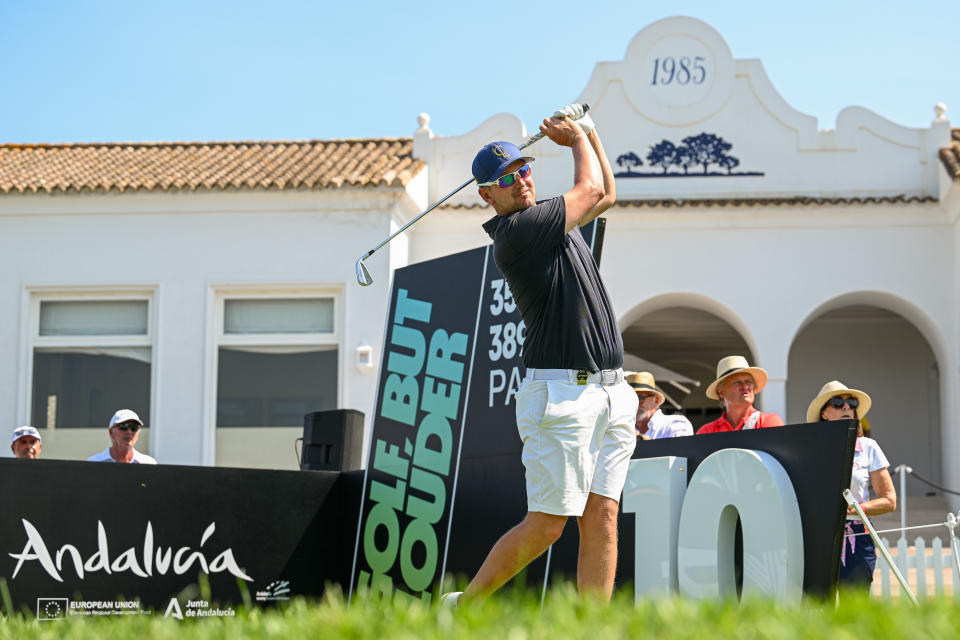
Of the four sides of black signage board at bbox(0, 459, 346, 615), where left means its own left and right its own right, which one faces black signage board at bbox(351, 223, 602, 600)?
left

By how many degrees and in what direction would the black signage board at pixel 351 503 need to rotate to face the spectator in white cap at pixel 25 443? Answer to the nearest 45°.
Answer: approximately 135° to its right

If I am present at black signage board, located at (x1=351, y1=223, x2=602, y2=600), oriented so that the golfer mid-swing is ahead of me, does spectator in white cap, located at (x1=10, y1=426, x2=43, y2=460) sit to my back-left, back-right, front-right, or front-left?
back-right

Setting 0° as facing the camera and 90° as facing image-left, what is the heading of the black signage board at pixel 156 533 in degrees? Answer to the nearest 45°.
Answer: approximately 0°

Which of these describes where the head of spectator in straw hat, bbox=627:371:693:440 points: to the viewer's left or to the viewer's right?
to the viewer's left

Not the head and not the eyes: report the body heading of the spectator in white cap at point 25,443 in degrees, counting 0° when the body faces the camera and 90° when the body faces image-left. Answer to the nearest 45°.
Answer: approximately 0°

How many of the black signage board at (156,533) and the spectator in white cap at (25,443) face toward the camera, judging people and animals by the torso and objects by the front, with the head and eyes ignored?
2

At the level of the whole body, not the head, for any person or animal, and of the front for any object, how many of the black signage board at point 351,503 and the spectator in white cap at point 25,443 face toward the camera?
2
